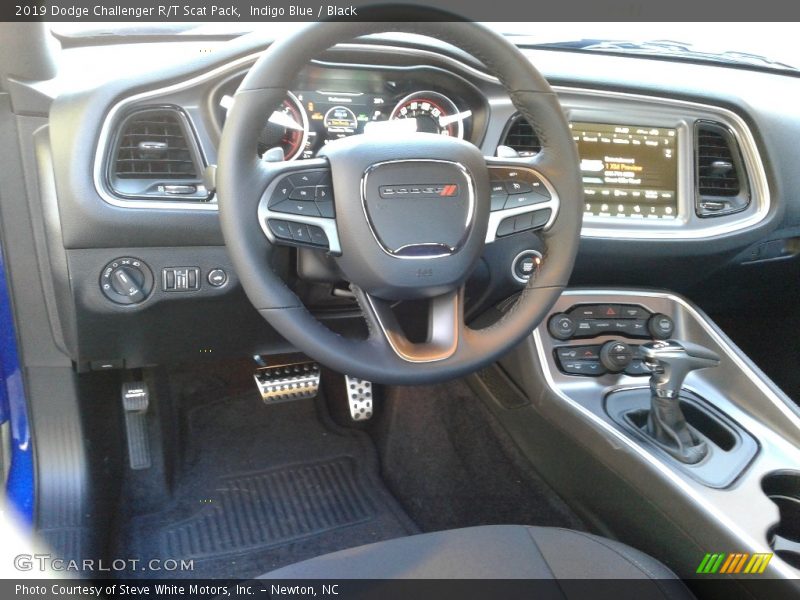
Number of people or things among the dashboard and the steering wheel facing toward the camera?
2

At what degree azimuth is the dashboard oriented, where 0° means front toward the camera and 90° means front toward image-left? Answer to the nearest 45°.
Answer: approximately 0°

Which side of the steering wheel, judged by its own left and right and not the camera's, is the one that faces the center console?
left

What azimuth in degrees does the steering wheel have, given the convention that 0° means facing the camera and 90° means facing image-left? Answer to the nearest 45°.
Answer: approximately 0°
